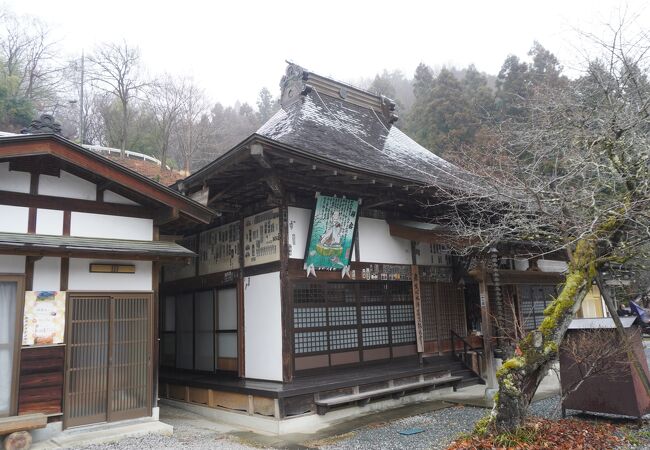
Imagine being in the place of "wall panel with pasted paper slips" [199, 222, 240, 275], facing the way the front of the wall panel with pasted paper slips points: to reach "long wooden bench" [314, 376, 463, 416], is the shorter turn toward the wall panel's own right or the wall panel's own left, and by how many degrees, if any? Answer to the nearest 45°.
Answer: approximately 90° to the wall panel's own left

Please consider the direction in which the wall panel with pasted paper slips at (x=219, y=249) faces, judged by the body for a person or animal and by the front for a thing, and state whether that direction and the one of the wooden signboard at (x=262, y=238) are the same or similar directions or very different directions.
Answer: same or similar directions

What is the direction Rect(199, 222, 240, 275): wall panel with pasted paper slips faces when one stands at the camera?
facing the viewer and to the left of the viewer

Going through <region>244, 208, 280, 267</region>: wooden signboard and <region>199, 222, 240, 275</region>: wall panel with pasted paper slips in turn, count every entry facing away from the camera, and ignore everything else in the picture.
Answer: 0

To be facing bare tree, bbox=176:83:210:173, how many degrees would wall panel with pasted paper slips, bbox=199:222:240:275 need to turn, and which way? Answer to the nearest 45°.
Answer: approximately 135° to its right

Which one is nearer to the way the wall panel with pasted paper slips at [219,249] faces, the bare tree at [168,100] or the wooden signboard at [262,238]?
the wooden signboard

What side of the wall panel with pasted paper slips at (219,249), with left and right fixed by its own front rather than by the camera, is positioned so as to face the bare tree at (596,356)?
left

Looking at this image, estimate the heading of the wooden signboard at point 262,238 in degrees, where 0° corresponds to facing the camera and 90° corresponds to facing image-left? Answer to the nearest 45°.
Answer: approximately 45°

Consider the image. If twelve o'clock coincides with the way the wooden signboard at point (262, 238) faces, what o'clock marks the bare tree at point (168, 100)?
The bare tree is roughly at 4 o'clock from the wooden signboard.

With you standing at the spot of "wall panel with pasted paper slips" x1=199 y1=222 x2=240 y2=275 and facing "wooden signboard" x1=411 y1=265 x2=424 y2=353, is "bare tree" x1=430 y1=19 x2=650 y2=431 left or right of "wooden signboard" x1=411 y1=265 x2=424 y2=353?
right

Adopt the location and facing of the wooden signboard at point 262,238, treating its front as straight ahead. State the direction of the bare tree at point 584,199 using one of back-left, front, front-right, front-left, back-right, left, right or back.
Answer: left
